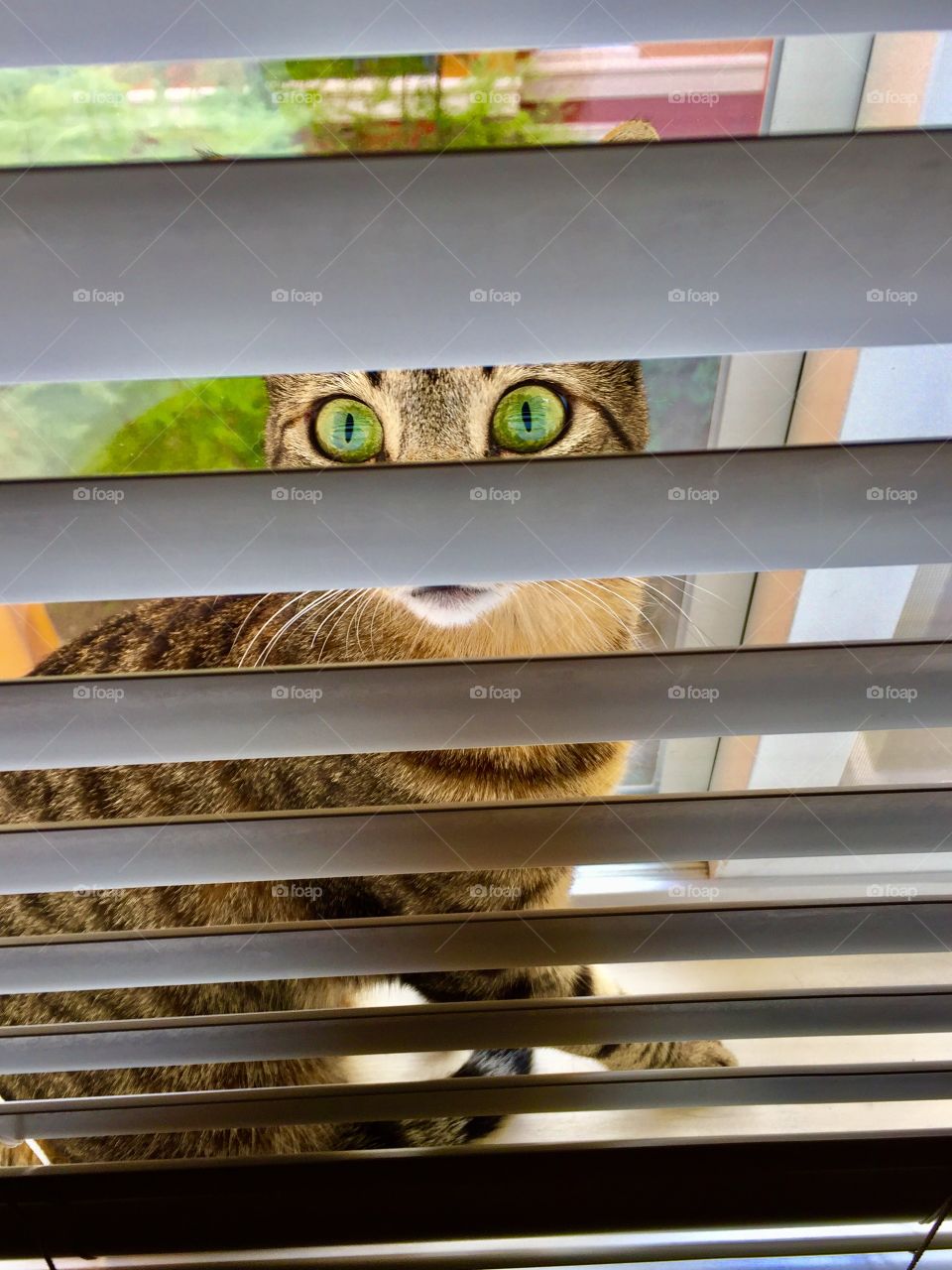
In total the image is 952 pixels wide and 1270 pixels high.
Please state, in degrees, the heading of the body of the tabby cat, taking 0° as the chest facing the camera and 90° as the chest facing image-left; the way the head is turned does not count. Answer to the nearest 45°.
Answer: approximately 315°
